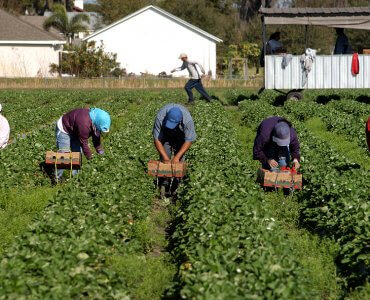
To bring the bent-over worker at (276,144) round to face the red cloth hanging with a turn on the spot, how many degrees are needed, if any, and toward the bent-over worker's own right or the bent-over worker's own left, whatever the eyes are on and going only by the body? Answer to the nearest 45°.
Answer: approximately 180°

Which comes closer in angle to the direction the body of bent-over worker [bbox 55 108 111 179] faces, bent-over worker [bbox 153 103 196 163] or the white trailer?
the bent-over worker

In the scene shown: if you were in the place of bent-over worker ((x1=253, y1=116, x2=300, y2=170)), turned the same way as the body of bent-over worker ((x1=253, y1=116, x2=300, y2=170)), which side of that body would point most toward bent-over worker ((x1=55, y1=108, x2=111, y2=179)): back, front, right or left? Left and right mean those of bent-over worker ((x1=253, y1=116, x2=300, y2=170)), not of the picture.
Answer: right

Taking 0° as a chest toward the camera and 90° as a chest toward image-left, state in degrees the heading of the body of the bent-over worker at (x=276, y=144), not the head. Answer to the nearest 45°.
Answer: approximately 0°

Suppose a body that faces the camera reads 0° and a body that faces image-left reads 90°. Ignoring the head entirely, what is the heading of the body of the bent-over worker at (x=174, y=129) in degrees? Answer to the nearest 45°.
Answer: approximately 0°

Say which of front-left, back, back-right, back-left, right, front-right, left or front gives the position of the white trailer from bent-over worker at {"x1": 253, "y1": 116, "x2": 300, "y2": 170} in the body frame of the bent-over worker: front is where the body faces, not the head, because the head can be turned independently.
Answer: back

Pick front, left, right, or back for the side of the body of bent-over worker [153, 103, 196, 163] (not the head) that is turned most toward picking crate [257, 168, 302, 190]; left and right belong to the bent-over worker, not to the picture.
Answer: left

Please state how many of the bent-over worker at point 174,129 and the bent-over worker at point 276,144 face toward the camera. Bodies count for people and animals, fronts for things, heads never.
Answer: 2
